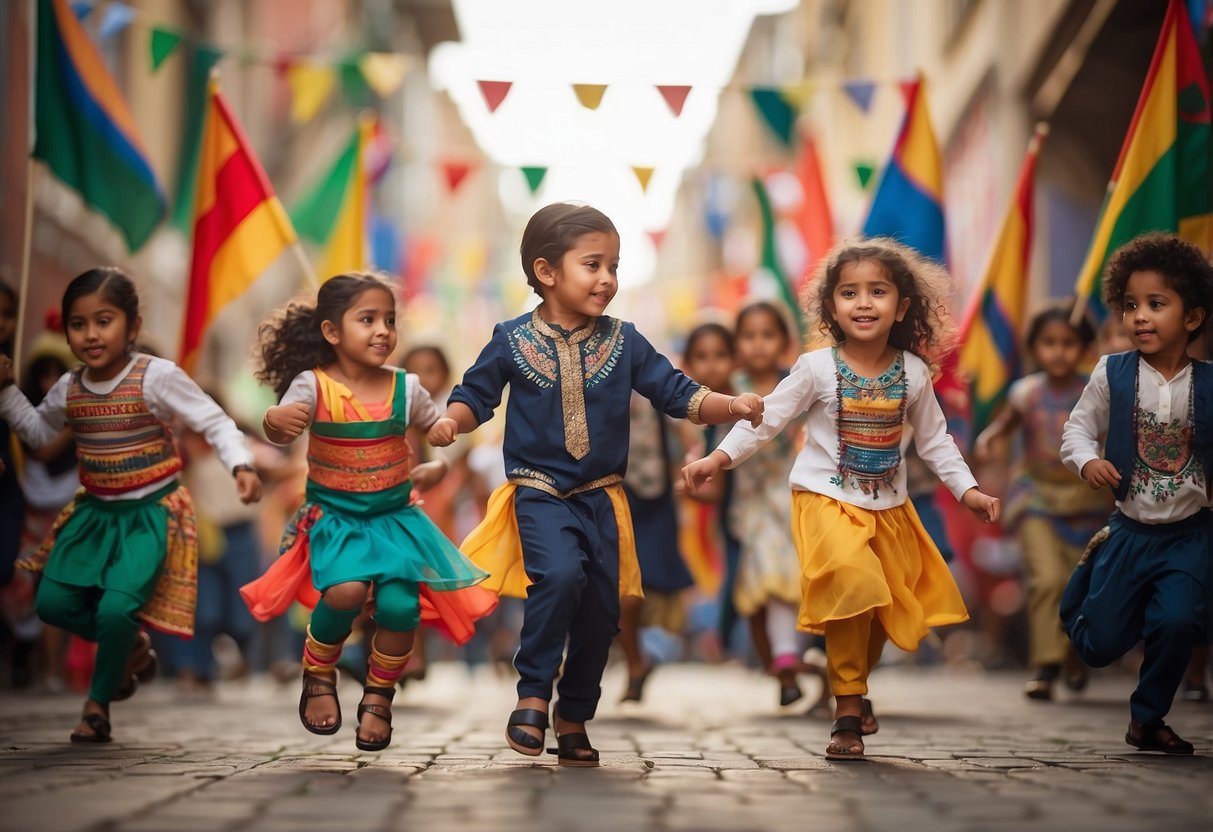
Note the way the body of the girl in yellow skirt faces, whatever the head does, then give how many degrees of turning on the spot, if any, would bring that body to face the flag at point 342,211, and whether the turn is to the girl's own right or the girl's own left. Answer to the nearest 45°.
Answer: approximately 135° to the girl's own right

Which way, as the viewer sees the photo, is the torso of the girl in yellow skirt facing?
toward the camera

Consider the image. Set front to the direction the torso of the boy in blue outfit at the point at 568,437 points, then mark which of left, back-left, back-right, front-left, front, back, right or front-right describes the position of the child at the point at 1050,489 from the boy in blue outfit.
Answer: back-left

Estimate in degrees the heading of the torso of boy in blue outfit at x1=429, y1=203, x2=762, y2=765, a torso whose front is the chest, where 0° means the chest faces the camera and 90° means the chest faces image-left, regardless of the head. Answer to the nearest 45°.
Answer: approximately 0°

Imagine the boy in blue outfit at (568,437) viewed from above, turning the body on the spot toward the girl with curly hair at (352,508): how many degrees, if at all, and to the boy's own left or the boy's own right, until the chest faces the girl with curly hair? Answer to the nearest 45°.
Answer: approximately 90° to the boy's own right

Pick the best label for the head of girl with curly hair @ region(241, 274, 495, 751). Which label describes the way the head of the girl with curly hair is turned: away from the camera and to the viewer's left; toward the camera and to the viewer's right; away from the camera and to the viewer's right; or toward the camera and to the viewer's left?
toward the camera and to the viewer's right

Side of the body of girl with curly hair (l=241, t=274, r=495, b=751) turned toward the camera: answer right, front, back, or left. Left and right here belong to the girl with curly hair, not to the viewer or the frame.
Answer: front

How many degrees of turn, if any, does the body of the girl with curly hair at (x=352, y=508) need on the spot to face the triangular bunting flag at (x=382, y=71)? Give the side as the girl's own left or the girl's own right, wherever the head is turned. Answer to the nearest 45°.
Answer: approximately 180°

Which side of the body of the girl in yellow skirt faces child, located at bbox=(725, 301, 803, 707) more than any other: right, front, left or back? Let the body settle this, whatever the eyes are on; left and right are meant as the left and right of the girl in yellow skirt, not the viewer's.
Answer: back

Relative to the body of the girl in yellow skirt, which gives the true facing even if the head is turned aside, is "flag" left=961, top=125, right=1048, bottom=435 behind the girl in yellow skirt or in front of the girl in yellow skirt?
behind

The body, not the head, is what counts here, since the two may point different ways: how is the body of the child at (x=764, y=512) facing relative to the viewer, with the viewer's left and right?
facing the viewer

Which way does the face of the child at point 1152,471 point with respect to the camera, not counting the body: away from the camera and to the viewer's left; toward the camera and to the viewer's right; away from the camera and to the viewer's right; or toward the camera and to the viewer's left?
toward the camera and to the viewer's left

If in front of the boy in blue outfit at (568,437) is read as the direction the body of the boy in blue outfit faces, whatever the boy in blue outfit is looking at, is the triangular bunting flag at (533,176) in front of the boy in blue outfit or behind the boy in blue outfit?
behind
